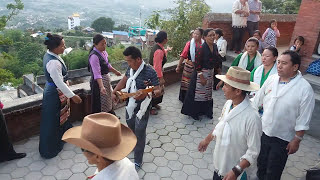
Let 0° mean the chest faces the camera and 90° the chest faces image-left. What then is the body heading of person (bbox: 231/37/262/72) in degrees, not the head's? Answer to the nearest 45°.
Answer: approximately 45°

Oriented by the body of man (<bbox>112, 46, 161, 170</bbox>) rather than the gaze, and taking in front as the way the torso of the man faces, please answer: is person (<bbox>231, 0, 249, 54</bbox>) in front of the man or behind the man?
behind

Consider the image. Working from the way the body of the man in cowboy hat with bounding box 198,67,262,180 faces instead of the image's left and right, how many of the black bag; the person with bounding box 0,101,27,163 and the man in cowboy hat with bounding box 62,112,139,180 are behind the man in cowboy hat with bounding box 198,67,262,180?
1

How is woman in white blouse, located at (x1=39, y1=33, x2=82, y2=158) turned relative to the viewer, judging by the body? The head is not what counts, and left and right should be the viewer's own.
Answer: facing to the right of the viewer

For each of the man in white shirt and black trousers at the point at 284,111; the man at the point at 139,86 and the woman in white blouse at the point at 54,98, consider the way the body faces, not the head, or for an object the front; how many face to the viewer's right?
1

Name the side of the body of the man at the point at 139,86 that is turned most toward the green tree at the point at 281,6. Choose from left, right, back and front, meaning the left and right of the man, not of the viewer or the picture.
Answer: back

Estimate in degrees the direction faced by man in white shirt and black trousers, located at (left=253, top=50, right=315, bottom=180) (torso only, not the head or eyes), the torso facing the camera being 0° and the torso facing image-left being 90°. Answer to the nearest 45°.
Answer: approximately 45°

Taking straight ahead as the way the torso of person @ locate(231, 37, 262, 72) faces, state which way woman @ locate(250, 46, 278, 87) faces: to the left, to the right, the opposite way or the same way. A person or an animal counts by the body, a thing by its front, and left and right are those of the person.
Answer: the same way

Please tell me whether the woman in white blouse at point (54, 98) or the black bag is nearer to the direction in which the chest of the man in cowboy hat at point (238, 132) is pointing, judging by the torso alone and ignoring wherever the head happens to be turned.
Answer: the woman in white blouse

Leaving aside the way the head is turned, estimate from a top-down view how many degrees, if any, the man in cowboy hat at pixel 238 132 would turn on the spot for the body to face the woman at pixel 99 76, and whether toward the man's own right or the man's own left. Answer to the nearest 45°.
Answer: approximately 90° to the man's own right

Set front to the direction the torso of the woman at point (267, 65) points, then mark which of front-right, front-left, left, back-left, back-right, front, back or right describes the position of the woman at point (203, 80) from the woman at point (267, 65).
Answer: right

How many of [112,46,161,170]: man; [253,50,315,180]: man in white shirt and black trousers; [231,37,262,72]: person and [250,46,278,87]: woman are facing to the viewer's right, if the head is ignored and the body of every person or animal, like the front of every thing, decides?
0

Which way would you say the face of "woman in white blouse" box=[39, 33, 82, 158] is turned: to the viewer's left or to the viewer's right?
to the viewer's right

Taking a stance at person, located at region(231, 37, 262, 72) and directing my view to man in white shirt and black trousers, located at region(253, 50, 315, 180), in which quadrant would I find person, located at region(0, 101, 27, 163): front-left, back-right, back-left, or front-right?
front-right

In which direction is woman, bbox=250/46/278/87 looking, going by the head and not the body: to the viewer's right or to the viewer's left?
to the viewer's left
